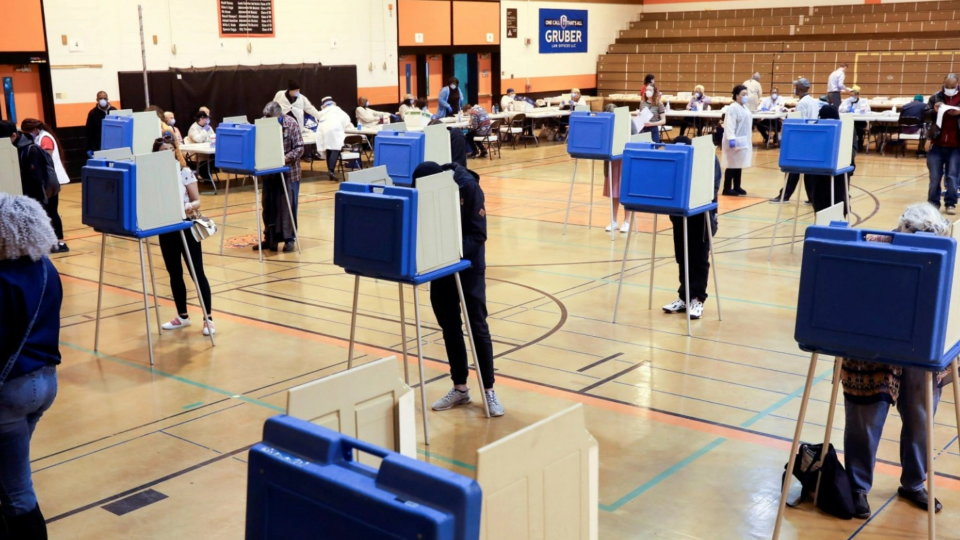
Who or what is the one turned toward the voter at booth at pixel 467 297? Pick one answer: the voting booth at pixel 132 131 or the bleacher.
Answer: the bleacher

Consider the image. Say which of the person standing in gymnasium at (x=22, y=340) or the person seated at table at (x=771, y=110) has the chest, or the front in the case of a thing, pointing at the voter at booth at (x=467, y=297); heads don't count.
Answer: the person seated at table

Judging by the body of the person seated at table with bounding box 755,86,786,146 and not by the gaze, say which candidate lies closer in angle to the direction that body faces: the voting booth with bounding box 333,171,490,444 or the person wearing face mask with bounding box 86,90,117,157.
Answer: the voting booth

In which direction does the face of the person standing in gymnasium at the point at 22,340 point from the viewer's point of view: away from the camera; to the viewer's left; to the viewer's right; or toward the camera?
away from the camera

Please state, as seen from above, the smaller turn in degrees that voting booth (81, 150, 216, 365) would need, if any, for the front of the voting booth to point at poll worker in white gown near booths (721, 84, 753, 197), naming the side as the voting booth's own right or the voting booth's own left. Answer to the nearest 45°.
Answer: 0° — it already faces them

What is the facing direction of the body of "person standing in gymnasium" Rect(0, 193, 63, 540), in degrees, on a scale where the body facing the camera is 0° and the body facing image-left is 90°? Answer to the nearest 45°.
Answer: approximately 135°

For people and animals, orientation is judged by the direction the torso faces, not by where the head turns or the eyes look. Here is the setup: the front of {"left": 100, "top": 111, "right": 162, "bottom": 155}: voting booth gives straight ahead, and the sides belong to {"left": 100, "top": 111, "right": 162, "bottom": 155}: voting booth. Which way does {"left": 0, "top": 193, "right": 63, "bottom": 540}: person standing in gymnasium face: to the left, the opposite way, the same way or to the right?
to the left
